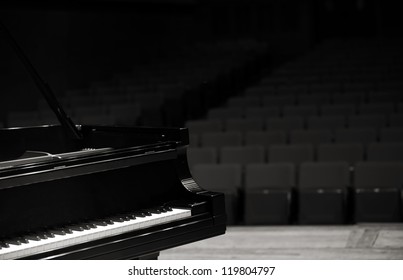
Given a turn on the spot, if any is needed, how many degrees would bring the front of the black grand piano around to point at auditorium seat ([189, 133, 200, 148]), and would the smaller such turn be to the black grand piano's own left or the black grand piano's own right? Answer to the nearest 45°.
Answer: approximately 135° to the black grand piano's own left

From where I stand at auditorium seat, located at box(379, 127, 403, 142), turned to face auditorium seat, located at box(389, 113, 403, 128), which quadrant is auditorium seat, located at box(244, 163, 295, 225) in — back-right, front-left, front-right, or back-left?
back-left

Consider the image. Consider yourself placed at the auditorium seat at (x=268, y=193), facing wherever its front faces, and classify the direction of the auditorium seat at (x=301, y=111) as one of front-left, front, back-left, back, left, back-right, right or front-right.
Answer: back

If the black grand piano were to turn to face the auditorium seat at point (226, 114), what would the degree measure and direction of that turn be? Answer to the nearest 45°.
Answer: approximately 135° to its left

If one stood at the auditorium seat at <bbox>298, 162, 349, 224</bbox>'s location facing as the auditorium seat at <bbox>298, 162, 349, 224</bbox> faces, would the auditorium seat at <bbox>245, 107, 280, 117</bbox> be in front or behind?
behind

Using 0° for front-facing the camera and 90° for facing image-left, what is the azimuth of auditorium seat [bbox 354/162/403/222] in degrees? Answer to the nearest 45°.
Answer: approximately 0°

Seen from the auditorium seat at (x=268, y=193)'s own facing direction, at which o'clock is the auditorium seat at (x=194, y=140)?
the auditorium seat at (x=194, y=140) is roughly at 5 o'clock from the auditorium seat at (x=268, y=193).

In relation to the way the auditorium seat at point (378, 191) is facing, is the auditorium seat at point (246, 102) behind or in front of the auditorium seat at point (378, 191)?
behind

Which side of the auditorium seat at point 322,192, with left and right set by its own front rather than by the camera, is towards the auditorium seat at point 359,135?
back

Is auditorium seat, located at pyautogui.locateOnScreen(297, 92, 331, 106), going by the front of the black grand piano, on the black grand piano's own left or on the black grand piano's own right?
on the black grand piano's own left

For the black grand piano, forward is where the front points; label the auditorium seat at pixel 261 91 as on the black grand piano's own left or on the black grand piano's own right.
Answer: on the black grand piano's own left

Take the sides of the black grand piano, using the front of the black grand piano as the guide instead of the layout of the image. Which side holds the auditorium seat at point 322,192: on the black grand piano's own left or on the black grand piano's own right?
on the black grand piano's own left
